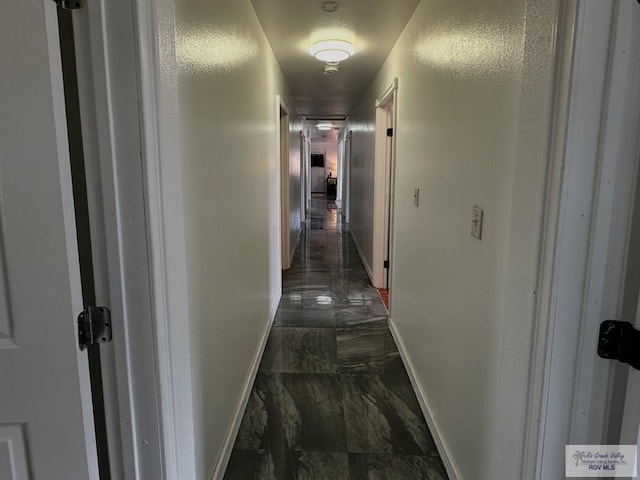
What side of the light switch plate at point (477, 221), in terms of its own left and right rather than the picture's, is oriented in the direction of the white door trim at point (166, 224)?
front

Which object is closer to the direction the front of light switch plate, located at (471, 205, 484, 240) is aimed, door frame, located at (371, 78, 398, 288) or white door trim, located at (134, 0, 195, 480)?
the white door trim

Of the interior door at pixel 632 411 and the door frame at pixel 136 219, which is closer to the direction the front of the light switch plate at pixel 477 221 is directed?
the door frame

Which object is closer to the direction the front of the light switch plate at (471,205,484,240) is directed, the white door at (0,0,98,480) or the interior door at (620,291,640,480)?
the white door

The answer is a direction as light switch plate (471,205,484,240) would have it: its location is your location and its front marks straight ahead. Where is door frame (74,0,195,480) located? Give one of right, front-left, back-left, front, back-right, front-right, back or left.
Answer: front

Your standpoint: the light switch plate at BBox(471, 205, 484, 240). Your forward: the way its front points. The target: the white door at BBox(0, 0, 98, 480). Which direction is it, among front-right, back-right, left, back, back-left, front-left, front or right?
front

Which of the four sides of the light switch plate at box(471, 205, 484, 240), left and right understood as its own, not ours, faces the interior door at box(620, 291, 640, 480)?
left

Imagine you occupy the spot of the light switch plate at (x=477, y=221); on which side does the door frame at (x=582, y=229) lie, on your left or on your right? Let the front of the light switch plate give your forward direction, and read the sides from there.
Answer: on your left

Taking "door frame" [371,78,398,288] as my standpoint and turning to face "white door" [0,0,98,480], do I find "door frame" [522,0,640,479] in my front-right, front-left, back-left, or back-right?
front-left

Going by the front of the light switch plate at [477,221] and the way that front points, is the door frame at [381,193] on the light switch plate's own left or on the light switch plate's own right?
on the light switch plate's own right

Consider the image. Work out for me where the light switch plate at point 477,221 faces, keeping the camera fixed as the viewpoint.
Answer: facing the viewer and to the left of the viewer
